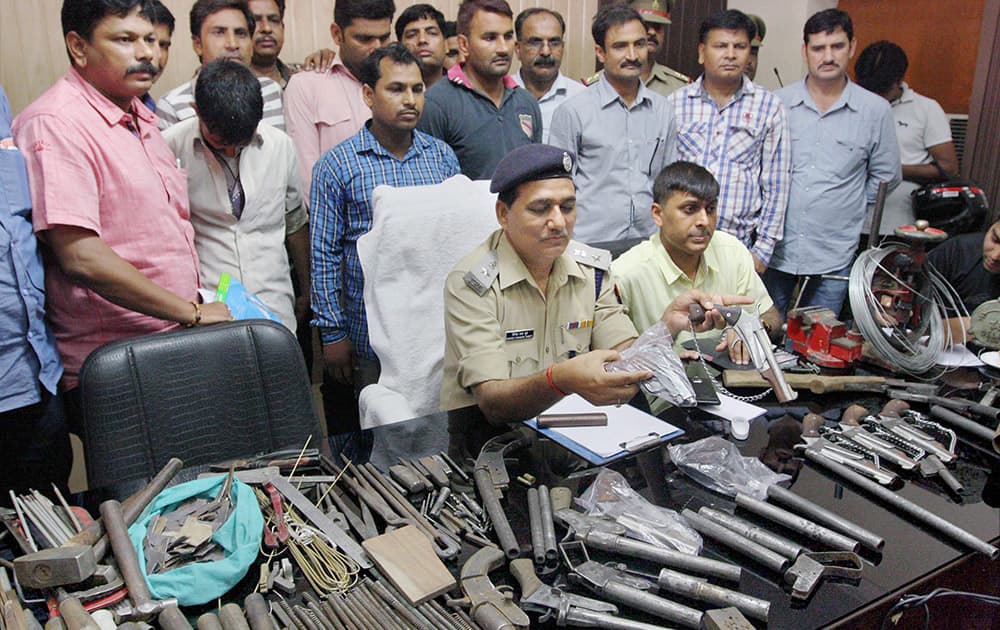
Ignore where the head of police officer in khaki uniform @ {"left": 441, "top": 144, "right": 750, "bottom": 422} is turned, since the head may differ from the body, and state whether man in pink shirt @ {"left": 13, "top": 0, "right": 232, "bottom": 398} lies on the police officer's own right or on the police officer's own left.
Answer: on the police officer's own right

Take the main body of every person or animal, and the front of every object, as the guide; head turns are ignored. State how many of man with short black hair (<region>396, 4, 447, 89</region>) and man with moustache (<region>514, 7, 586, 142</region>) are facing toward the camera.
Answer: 2

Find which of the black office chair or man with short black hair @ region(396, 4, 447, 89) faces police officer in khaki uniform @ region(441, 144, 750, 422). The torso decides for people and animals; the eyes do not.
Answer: the man with short black hair

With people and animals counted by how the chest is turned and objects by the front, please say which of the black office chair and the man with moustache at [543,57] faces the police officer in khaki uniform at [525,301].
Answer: the man with moustache

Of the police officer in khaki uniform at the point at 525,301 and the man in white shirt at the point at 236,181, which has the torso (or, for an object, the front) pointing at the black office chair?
the man in white shirt

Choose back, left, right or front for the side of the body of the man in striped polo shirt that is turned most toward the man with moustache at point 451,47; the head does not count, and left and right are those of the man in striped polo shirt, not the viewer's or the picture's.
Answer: left

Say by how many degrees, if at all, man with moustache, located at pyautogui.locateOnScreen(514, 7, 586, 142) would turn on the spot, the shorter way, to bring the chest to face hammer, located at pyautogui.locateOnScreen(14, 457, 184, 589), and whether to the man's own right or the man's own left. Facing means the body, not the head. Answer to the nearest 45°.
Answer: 0° — they already face it
